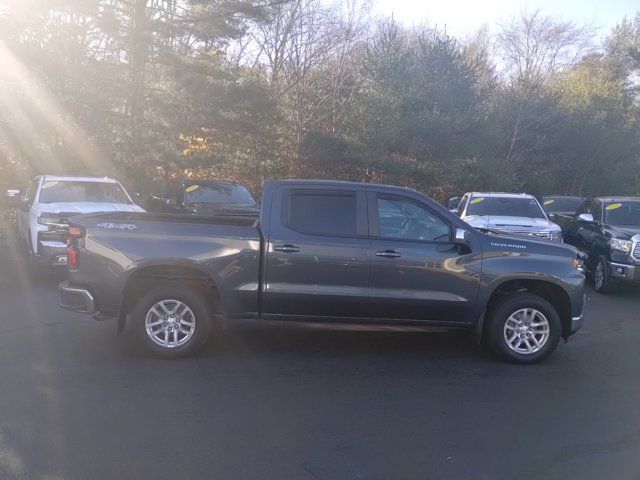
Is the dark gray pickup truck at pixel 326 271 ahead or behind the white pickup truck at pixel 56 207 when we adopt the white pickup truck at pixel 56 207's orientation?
ahead

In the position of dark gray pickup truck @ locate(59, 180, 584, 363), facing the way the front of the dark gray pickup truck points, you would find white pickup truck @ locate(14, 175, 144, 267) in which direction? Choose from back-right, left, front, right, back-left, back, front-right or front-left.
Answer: back-left

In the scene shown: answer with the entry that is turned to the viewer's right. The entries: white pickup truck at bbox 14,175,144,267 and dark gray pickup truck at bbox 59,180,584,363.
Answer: the dark gray pickup truck

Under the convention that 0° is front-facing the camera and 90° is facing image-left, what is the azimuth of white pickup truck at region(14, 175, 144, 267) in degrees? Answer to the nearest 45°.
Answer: approximately 0°

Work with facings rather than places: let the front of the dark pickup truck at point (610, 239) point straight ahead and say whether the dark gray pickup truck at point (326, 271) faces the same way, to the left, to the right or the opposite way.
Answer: to the left

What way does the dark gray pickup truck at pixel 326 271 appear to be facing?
to the viewer's right

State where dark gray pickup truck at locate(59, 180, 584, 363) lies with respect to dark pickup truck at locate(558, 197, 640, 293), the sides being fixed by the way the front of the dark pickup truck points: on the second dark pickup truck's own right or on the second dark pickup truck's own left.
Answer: on the second dark pickup truck's own right

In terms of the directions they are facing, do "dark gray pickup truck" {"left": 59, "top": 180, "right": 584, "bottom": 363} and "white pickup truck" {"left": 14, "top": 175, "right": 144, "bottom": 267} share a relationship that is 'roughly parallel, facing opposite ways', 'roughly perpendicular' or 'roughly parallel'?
roughly perpendicular

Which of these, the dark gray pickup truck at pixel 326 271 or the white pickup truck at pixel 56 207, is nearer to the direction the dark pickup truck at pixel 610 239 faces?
the dark gray pickup truck

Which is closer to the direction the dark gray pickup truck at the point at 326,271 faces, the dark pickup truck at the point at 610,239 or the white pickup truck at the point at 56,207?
the dark pickup truck

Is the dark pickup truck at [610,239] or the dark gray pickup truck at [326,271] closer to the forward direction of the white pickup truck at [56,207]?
the dark gray pickup truck

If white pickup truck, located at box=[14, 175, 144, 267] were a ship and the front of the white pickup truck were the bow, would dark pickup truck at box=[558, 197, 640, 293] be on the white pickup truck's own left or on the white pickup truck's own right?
on the white pickup truck's own left

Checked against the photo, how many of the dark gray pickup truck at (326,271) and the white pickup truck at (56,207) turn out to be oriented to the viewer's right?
1
